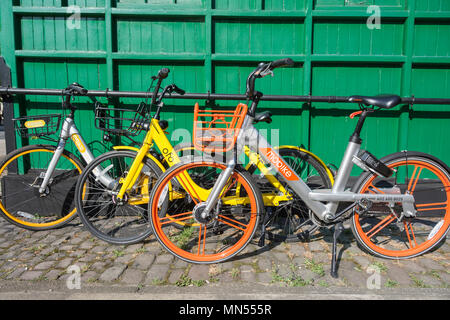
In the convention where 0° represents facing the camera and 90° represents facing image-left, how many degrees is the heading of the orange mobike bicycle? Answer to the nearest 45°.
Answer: approximately 90°

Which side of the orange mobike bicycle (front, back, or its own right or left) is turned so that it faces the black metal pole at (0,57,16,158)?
front
